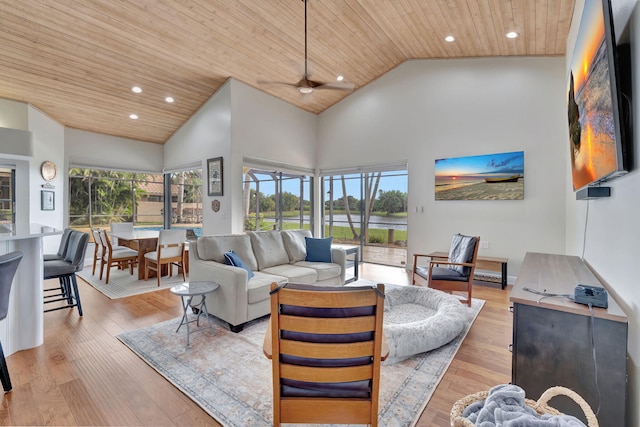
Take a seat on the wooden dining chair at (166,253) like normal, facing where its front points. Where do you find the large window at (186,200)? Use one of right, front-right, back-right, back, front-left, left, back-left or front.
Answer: front-right

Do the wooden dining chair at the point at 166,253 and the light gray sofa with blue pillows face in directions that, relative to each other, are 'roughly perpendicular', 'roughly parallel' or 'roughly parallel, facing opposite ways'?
roughly parallel, facing opposite ways

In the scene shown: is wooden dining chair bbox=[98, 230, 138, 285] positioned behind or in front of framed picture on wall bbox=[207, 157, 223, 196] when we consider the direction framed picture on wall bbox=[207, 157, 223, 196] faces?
in front

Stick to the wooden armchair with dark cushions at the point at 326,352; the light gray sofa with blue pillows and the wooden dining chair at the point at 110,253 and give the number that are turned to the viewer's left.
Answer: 0

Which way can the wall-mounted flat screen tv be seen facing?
to the viewer's left

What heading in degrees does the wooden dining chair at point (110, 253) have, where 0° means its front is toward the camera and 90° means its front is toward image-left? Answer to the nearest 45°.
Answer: approximately 225°

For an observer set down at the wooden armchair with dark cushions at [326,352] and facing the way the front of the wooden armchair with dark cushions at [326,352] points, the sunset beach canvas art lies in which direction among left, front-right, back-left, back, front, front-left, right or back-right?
front-right

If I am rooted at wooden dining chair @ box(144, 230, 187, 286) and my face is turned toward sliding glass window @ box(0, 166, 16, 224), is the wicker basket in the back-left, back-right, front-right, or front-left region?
back-left

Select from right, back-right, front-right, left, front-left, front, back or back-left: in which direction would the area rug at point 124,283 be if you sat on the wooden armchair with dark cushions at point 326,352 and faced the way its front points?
front-left

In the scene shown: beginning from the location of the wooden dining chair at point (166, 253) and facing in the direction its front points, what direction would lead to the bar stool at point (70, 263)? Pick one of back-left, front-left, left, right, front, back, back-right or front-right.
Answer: left

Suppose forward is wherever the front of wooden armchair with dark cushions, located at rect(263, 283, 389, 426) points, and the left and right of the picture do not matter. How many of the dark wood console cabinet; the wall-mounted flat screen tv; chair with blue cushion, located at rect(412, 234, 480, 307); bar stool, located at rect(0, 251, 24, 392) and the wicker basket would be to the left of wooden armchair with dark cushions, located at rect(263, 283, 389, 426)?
1

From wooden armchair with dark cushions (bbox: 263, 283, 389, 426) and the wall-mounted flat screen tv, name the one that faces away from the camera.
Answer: the wooden armchair with dark cushions

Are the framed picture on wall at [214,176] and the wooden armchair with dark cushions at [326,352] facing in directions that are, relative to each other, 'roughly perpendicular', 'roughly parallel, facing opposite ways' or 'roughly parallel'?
roughly parallel, facing opposite ways

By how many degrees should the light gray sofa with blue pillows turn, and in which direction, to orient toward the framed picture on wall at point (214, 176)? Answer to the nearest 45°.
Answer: approximately 135° to its left

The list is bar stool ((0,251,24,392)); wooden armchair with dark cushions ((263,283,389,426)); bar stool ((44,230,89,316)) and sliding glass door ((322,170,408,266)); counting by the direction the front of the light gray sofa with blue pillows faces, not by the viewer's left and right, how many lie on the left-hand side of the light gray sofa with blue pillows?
1

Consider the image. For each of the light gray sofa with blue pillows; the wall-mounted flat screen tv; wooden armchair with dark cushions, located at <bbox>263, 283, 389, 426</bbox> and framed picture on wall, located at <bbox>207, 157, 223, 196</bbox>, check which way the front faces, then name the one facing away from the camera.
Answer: the wooden armchair with dark cushions

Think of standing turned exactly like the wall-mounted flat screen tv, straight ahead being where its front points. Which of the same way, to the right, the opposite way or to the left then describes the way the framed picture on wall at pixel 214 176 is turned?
to the left

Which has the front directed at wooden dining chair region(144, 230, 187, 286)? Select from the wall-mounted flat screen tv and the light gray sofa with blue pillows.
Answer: the wall-mounted flat screen tv

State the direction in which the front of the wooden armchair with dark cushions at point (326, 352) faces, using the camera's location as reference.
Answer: facing away from the viewer
